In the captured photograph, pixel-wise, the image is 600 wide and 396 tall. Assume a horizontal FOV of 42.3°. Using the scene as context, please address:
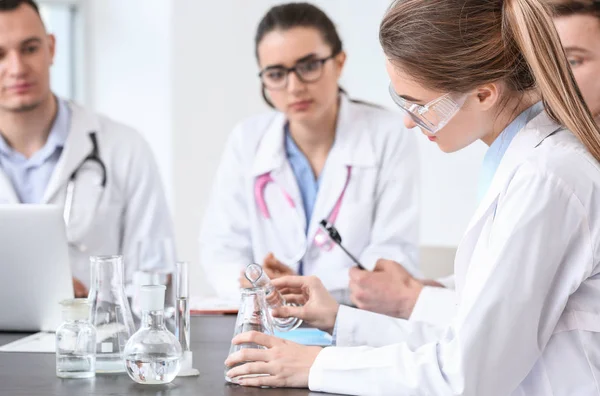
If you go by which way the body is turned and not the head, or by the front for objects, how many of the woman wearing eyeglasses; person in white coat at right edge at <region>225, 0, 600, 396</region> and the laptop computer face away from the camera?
1

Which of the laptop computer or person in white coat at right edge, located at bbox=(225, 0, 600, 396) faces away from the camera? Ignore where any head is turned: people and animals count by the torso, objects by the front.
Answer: the laptop computer

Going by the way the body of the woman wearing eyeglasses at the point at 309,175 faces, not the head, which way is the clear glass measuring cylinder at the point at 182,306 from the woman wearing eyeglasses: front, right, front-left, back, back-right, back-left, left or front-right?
front

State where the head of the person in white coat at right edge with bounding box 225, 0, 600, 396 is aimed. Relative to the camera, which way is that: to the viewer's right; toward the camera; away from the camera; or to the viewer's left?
to the viewer's left

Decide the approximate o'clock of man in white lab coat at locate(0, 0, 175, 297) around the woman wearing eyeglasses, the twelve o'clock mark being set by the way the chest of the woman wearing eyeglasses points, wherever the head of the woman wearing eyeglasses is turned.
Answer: The man in white lab coat is roughly at 3 o'clock from the woman wearing eyeglasses.

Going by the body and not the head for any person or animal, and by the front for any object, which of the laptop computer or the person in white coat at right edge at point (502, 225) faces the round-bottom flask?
the person in white coat at right edge

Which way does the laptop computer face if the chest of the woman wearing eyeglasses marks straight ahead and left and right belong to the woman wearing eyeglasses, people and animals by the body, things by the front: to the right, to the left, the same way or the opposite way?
the opposite way

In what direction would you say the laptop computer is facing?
away from the camera

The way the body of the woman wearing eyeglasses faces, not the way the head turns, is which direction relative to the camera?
toward the camera

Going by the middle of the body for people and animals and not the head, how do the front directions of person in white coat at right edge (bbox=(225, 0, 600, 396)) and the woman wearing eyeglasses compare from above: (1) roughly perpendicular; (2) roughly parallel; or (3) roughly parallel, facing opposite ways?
roughly perpendicular

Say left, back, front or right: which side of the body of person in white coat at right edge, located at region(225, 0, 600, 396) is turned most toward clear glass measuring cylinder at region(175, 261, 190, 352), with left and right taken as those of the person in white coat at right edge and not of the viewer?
front

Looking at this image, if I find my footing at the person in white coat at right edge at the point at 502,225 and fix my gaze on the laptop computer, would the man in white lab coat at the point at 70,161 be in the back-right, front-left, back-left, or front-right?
front-right

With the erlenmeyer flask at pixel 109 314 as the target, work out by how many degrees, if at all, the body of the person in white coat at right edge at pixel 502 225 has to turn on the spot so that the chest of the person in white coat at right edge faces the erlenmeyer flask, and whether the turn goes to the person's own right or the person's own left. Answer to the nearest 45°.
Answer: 0° — they already face it

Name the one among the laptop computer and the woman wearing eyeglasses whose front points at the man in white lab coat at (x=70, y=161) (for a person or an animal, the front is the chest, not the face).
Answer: the laptop computer

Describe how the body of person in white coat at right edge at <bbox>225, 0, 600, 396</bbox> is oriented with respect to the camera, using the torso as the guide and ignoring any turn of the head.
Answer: to the viewer's left

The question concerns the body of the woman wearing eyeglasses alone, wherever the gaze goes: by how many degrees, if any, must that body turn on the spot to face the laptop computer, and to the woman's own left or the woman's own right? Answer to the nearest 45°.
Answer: approximately 45° to the woman's own right

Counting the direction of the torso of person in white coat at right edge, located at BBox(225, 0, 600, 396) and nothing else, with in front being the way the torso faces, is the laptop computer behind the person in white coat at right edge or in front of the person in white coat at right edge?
in front
